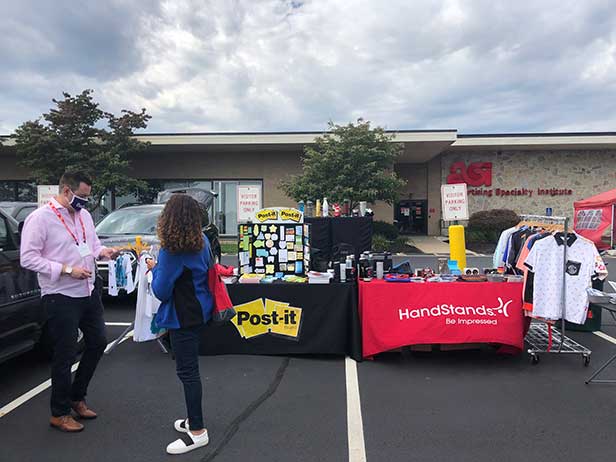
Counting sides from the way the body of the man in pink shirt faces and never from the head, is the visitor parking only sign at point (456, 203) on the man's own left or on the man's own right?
on the man's own left

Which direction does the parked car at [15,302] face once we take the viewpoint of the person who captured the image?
facing away from the viewer and to the right of the viewer

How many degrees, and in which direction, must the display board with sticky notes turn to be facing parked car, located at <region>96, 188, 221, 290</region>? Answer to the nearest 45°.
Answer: approximately 135° to its right

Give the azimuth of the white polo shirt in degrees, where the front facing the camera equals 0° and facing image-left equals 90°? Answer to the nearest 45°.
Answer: approximately 0°

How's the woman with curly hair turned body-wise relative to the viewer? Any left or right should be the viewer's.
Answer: facing away from the viewer and to the left of the viewer

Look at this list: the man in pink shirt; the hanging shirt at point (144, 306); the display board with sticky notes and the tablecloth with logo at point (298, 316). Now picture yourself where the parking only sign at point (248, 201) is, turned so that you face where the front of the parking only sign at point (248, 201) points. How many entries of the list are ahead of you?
4

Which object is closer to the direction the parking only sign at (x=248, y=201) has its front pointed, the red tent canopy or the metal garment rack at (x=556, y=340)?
the metal garment rack

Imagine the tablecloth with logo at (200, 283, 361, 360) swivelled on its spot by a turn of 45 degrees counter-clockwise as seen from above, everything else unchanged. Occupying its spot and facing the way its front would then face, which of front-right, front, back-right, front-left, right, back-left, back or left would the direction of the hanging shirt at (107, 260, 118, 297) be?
back-right

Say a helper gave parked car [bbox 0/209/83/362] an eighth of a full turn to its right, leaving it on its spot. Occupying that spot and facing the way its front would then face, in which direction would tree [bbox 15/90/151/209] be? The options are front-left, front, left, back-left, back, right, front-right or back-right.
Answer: left

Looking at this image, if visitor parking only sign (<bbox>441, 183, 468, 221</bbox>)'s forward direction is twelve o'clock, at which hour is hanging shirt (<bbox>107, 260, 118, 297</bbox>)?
The hanging shirt is roughly at 2 o'clock from the visitor parking only sign.
